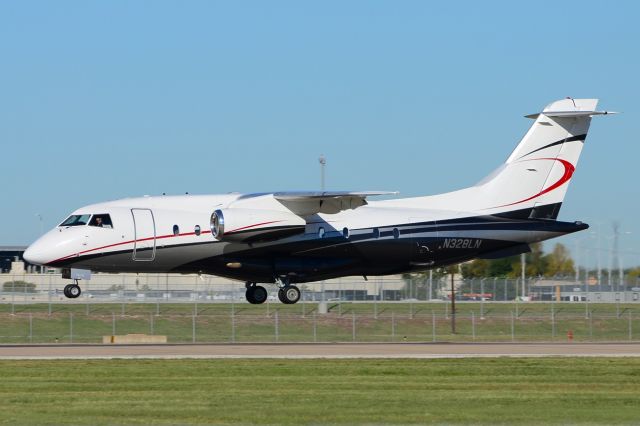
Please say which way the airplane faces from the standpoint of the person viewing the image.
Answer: facing to the left of the viewer
